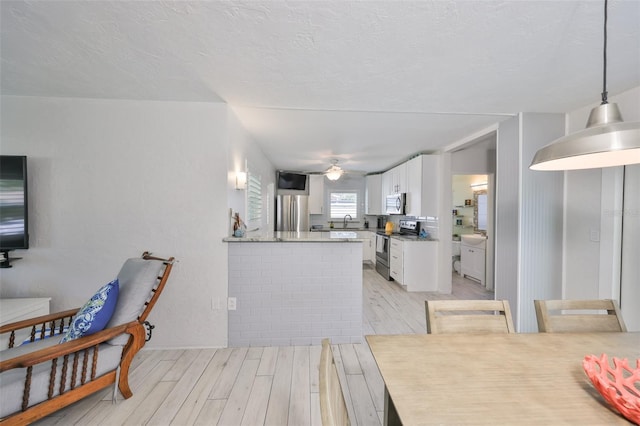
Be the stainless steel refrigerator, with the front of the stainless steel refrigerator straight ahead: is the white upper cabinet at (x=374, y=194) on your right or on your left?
on your left

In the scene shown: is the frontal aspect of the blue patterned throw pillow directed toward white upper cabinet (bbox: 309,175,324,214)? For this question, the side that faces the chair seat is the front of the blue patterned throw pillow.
no

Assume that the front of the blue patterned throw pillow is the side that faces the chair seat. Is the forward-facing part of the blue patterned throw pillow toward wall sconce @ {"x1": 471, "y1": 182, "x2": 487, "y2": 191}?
no

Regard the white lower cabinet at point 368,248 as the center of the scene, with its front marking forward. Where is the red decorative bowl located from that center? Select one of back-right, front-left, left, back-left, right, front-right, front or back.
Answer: front

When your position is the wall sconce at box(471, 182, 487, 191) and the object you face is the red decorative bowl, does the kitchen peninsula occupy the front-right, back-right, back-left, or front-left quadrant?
front-right

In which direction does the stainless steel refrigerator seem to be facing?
toward the camera

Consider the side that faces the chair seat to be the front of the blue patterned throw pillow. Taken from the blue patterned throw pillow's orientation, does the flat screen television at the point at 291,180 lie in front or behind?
behind

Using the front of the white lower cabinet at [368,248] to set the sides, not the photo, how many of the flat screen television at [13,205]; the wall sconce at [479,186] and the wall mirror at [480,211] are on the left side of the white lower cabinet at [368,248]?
2

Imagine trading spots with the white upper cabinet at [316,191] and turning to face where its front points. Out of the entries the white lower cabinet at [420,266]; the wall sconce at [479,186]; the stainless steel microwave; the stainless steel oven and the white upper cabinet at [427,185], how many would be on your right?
0

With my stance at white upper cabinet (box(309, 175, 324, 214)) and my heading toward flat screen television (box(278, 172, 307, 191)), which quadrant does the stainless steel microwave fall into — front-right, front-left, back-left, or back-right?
back-left

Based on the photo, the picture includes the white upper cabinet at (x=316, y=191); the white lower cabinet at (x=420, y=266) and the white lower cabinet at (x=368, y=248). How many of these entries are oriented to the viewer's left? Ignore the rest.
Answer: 1

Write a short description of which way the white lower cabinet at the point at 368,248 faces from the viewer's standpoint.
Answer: facing the viewer

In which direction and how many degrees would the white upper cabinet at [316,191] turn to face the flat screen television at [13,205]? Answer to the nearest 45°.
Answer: approximately 45° to its right
